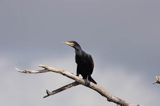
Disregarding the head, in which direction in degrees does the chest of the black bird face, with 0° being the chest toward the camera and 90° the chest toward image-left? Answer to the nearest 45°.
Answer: approximately 90°
